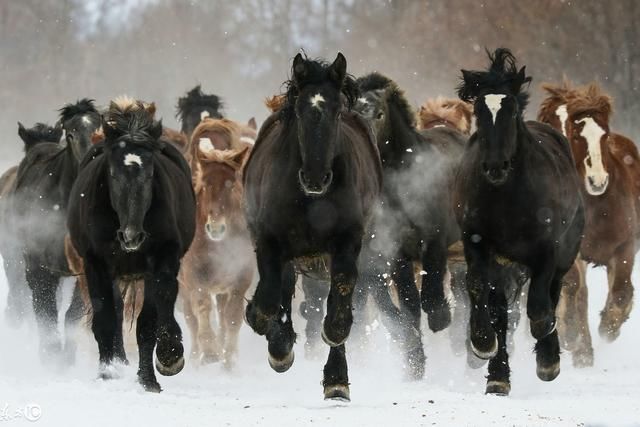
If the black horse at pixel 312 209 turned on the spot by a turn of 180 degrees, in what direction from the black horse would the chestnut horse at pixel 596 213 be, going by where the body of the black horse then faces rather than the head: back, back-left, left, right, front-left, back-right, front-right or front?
front-right

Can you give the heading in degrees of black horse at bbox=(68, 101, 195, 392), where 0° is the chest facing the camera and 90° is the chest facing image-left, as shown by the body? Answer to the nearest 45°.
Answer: approximately 0°

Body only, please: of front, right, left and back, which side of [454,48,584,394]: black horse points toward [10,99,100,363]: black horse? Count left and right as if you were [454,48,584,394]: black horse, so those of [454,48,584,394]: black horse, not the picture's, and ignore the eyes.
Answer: right

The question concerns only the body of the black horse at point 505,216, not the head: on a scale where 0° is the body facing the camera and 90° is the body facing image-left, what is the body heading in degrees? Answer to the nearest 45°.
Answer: approximately 0°

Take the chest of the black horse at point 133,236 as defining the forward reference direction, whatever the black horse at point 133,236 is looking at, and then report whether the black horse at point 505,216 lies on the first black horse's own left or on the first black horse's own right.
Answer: on the first black horse's own left

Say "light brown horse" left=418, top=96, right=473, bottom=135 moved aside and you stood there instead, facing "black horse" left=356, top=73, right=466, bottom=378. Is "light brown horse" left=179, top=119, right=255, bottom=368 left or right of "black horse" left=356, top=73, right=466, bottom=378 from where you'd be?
right

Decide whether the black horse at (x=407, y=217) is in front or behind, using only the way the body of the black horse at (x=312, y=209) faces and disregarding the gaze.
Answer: behind

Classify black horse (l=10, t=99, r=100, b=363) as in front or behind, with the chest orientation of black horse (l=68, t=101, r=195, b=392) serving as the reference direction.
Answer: behind
